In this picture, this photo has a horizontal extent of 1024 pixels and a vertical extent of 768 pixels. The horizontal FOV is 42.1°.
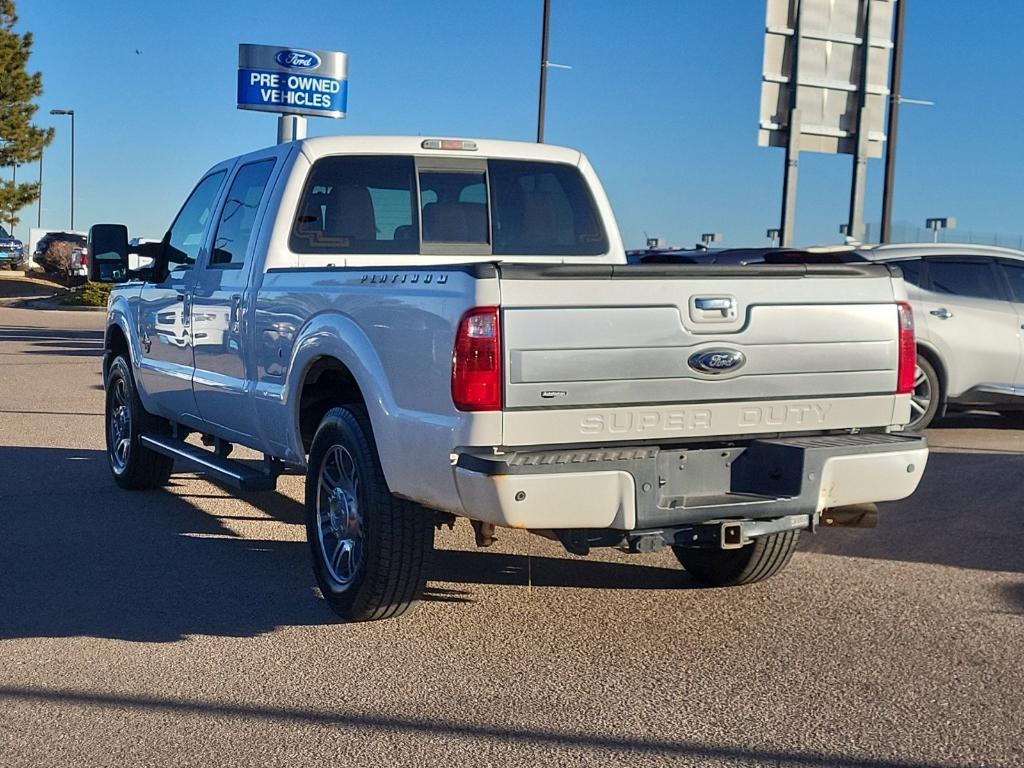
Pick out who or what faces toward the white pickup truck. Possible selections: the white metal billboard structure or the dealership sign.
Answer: the dealership sign

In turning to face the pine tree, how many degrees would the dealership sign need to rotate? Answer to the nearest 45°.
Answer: approximately 135° to its right

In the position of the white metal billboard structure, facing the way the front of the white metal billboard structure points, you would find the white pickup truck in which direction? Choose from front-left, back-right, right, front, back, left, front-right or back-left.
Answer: back

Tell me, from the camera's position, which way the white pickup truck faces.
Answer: facing away from the viewer and to the left of the viewer

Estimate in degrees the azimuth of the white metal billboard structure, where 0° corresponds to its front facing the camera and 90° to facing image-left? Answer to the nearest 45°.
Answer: approximately 180°

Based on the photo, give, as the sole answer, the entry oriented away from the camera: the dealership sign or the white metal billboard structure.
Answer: the white metal billboard structure

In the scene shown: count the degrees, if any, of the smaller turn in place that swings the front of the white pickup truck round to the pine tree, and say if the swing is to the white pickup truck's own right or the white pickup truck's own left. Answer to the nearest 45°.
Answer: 0° — it already faces it

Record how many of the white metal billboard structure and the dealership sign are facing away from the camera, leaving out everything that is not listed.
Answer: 1

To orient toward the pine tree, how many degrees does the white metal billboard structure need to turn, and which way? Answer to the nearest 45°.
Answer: approximately 45° to its left
